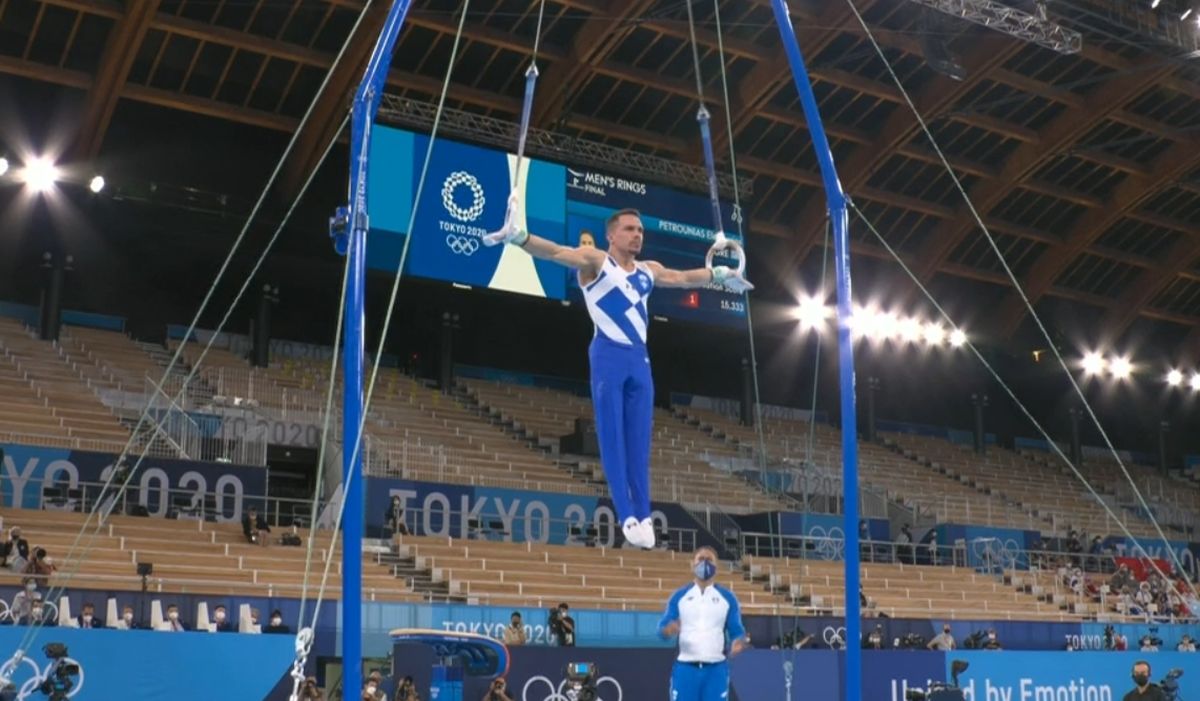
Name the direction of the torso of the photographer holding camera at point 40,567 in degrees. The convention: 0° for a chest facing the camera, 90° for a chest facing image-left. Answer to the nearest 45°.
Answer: approximately 315°

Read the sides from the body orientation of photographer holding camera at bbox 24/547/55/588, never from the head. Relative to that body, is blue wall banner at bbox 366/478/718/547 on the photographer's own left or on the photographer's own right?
on the photographer's own left

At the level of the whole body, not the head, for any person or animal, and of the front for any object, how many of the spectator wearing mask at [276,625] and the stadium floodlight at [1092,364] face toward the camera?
2

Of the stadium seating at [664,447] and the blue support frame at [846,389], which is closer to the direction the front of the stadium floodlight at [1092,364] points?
the blue support frame

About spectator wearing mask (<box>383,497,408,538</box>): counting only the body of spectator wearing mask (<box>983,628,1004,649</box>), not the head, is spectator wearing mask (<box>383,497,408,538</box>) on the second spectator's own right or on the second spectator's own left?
on the second spectator's own right

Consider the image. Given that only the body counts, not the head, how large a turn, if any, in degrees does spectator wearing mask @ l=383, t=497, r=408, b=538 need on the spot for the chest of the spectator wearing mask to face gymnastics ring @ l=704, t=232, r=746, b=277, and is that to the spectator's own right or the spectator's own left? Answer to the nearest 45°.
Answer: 0° — they already face it

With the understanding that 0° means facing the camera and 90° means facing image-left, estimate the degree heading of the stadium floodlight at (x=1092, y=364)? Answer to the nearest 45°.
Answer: approximately 0°

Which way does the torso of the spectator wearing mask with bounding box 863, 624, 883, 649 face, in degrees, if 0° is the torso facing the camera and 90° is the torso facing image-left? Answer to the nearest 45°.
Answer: approximately 0°
